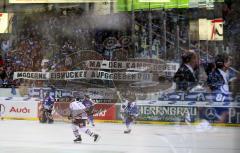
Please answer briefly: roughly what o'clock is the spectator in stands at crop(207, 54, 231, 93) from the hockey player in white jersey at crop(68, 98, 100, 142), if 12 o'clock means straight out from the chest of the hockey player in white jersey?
The spectator in stands is roughly at 5 o'clock from the hockey player in white jersey.

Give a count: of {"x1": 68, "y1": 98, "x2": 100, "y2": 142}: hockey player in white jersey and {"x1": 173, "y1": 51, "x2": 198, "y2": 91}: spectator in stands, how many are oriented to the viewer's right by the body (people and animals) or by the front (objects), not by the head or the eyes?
1

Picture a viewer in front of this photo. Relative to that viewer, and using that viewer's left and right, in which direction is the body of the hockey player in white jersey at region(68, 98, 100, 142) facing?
facing away from the viewer and to the left of the viewer
